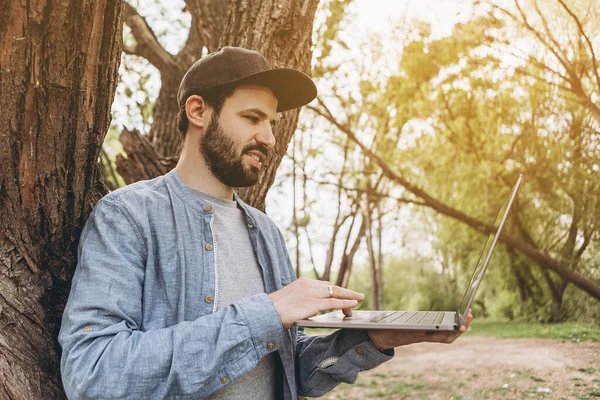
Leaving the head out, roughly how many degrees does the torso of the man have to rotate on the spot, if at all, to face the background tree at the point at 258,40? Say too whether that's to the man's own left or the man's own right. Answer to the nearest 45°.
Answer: approximately 135° to the man's own left

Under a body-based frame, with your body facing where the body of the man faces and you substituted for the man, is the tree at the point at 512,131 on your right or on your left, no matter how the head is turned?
on your left

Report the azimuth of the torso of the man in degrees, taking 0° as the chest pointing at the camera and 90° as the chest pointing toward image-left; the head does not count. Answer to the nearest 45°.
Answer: approximately 315°
